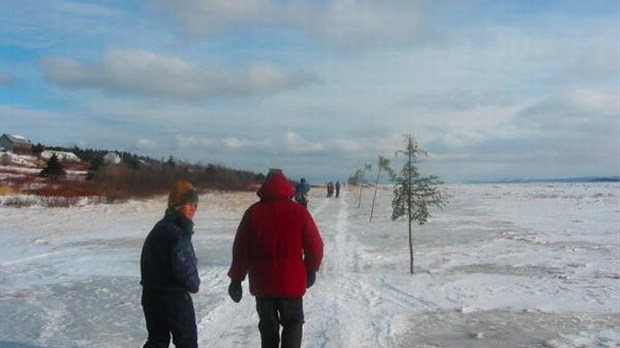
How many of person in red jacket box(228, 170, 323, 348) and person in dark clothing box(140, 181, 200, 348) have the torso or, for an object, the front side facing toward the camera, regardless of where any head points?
0

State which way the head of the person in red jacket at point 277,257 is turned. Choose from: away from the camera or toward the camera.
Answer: away from the camera

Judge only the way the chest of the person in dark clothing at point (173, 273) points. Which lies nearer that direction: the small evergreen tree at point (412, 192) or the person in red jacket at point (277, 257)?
the small evergreen tree

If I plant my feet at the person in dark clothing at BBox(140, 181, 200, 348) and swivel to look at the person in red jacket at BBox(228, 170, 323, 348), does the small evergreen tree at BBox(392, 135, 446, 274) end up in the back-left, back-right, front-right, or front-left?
front-left

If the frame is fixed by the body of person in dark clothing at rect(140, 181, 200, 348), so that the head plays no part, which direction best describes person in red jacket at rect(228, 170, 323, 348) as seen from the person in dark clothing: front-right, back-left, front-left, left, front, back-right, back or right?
front-right

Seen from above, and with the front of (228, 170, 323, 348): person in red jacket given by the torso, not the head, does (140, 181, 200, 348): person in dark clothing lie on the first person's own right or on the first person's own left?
on the first person's own left

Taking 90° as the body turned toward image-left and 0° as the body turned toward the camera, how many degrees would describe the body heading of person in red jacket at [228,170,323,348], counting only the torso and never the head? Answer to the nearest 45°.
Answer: approximately 180°

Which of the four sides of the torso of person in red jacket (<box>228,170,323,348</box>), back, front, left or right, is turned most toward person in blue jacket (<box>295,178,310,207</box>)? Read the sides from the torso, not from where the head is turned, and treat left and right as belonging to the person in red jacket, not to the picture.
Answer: front
